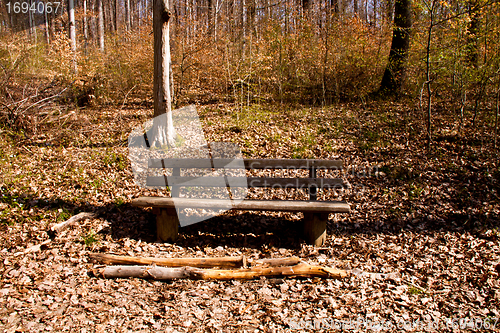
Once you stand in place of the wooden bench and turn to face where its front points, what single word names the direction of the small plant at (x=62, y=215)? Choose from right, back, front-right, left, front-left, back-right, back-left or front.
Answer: right

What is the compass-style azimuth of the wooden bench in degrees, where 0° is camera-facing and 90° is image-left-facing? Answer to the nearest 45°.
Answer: approximately 0°

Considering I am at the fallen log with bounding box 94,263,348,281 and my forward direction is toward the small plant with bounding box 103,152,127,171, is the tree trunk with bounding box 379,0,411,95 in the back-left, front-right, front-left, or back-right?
front-right

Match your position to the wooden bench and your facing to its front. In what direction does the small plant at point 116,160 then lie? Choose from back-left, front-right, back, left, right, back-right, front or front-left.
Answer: back-right

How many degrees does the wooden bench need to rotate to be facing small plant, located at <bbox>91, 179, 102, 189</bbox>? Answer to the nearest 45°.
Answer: approximately 135° to its right

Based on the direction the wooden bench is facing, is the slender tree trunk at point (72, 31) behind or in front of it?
behind

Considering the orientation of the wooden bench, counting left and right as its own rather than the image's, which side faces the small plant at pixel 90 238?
right

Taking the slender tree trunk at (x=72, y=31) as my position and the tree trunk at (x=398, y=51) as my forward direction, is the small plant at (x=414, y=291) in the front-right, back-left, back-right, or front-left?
front-right

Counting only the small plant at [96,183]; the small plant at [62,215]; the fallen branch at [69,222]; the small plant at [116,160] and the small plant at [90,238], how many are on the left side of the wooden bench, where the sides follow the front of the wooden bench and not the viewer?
0

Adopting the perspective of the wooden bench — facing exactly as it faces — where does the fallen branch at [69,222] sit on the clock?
The fallen branch is roughly at 3 o'clock from the wooden bench.

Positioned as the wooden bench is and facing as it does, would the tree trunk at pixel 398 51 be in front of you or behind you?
behind

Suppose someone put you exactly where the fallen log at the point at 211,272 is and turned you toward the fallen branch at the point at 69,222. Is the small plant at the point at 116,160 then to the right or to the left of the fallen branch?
right

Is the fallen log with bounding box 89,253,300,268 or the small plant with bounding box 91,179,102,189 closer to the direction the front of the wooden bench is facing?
the fallen log
